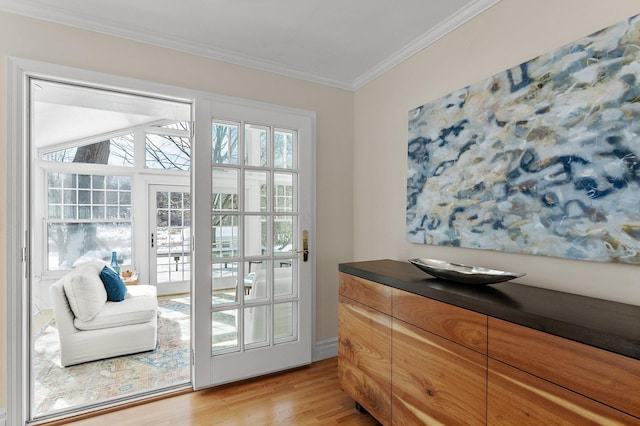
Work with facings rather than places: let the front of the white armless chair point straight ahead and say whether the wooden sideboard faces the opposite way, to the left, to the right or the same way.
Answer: the opposite way

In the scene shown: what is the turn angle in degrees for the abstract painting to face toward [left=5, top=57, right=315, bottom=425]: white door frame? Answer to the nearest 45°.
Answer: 0° — it already faces it

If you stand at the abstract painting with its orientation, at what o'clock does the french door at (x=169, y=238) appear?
The french door is roughly at 2 o'clock from the abstract painting.

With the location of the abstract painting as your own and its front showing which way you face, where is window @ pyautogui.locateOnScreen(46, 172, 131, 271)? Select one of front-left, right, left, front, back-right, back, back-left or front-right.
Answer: front-right

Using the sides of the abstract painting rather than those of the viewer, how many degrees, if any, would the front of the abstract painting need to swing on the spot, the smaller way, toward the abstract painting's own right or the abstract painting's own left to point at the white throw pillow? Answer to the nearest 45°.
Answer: approximately 45° to the abstract painting's own right

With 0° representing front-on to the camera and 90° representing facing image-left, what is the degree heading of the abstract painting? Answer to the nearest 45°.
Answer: approximately 45°

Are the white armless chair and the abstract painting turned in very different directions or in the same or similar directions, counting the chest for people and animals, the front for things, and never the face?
very different directions

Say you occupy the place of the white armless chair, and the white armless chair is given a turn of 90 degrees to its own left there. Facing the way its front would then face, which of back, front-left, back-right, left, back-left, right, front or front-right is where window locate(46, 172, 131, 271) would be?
front

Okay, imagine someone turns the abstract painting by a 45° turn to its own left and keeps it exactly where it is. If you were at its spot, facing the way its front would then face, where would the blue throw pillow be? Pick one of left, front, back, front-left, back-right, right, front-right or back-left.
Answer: right

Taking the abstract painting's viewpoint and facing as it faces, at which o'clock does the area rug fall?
The area rug is roughly at 1 o'clock from the abstract painting.

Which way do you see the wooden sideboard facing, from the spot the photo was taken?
facing the viewer and to the left of the viewer

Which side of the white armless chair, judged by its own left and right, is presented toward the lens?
right

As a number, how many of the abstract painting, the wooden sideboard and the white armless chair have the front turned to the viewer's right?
1
